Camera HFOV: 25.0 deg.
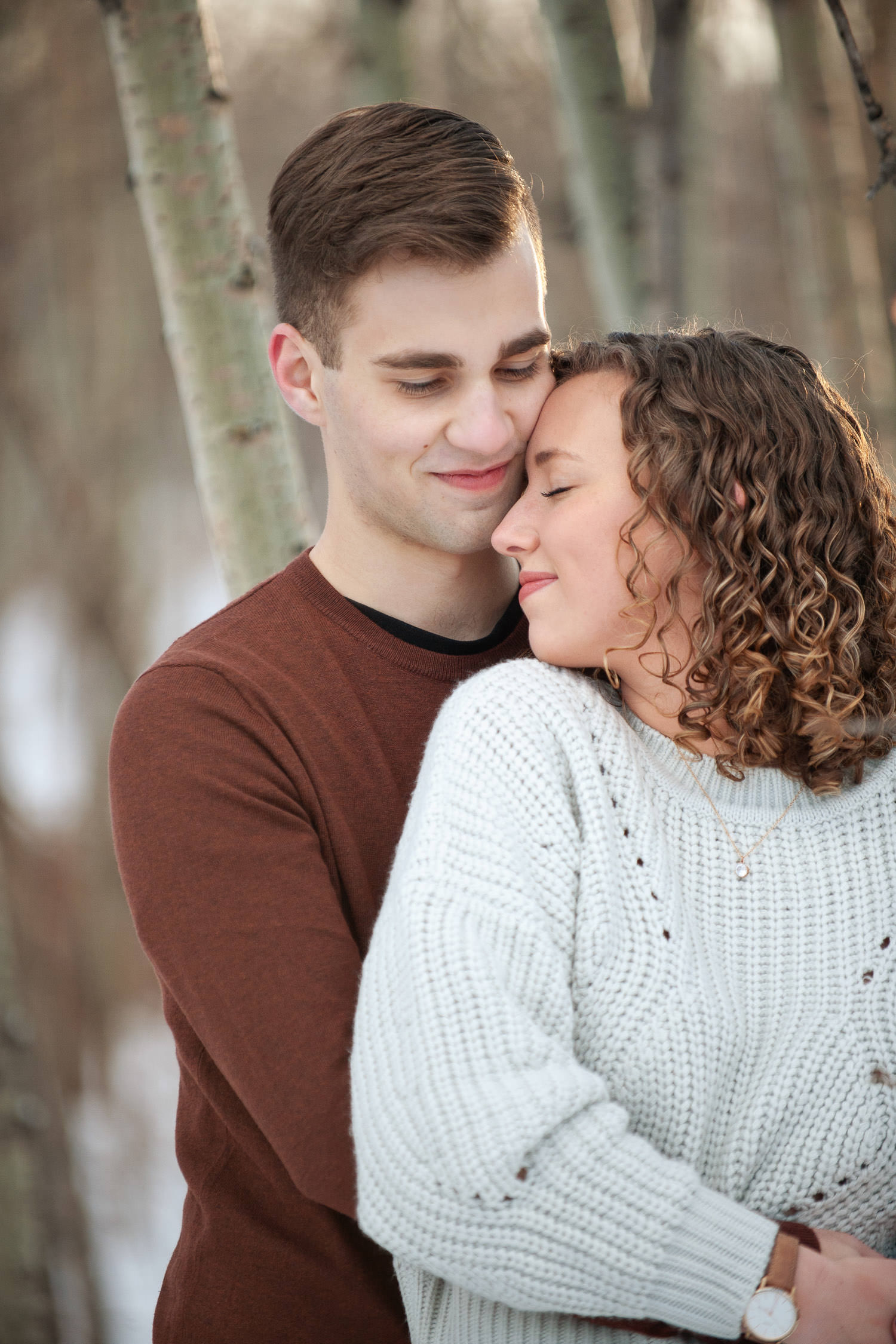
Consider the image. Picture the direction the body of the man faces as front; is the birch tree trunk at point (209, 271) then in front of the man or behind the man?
behind

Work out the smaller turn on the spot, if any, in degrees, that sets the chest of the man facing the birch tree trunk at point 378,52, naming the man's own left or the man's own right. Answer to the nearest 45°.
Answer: approximately 135° to the man's own left

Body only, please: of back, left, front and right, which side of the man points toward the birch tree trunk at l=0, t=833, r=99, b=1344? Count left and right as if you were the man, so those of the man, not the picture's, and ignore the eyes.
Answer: back

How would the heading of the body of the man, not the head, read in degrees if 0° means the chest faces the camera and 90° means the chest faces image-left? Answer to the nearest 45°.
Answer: approximately 315°

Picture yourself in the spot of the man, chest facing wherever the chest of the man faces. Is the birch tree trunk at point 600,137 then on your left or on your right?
on your left
